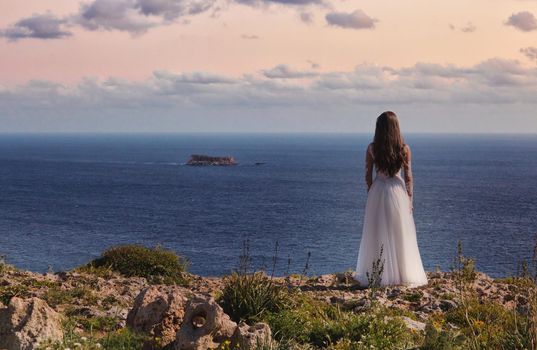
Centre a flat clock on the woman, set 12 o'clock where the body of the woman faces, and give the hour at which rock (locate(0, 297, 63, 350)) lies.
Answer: The rock is roughly at 7 o'clock from the woman.

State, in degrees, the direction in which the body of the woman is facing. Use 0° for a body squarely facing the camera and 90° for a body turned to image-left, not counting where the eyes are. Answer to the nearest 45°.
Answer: approximately 180°

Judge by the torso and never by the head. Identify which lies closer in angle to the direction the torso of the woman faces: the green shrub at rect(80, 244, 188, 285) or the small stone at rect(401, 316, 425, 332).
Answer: the green shrub

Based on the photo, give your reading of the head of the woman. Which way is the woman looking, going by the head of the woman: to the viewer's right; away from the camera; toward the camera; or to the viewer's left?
away from the camera

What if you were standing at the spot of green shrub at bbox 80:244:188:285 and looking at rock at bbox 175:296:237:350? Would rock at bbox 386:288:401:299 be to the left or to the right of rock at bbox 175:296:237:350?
left

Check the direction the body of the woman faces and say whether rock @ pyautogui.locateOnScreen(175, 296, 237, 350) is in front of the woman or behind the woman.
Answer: behind

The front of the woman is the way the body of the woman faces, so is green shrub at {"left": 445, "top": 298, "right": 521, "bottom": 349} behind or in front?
behind

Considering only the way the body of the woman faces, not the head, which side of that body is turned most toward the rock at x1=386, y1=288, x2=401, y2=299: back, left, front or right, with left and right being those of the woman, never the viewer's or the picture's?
back

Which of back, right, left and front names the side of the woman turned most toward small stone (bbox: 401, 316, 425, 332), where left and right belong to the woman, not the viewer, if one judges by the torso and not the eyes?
back

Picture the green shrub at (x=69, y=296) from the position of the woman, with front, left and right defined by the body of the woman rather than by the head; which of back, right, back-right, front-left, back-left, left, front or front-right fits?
back-left
